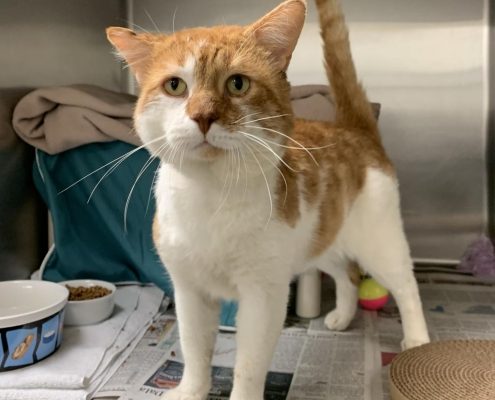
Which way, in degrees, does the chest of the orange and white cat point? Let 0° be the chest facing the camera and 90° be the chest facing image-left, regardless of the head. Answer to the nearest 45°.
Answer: approximately 45°

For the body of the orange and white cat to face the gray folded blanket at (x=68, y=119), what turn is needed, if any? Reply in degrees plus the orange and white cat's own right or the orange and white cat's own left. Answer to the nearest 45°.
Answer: approximately 90° to the orange and white cat's own right
